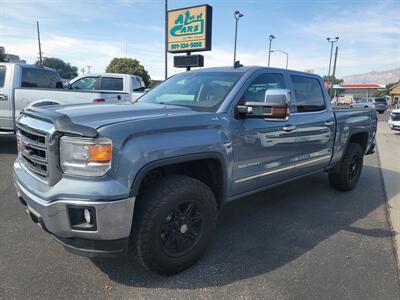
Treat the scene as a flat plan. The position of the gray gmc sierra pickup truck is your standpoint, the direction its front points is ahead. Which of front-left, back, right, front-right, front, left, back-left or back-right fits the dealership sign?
back-right

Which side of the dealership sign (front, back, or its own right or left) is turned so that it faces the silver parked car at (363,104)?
left

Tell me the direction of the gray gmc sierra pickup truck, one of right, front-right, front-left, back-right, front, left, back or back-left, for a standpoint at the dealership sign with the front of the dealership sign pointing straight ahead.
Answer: front-left

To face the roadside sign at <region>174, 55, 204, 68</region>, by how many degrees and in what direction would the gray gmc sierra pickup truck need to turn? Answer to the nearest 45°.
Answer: approximately 135° to its right

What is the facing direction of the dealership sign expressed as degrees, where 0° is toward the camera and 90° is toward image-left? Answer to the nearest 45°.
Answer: approximately 45°

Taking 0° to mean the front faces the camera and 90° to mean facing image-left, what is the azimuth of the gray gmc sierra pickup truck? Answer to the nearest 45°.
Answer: approximately 45°

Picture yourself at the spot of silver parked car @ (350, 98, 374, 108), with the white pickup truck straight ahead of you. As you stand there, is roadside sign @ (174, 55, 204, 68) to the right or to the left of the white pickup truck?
right
